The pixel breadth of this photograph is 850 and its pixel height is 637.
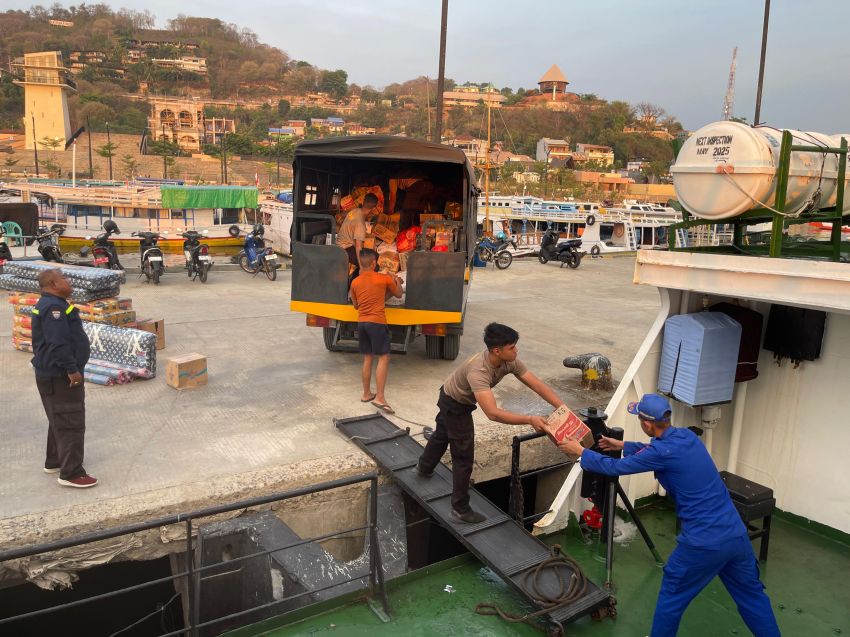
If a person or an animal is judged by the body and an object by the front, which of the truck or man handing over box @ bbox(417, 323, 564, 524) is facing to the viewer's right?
the man handing over box

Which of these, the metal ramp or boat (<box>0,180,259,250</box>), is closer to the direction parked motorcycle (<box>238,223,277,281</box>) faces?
the boat

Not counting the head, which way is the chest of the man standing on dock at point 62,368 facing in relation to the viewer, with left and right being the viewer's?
facing to the right of the viewer

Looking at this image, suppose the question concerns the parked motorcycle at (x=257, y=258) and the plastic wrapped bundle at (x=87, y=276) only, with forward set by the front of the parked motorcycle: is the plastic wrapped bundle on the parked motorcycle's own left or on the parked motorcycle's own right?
on the parked motorcycle's own right

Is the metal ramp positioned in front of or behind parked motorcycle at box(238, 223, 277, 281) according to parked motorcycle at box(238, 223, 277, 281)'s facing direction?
behind

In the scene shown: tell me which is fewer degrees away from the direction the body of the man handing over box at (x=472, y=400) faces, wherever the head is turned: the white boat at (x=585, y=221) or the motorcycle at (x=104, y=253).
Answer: the white boat

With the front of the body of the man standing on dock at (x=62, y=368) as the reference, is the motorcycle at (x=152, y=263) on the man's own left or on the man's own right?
on the man's own left

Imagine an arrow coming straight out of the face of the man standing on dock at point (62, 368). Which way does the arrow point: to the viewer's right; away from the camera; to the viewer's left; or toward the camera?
to the viewer's right

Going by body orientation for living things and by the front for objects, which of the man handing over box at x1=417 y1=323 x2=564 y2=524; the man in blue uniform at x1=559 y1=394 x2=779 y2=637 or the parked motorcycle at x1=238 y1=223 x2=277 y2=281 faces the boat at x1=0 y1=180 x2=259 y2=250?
the man in blue uniform

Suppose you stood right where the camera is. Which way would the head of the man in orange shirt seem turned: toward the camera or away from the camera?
away from the camera

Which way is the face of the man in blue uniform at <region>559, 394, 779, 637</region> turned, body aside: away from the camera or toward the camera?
away from the camera

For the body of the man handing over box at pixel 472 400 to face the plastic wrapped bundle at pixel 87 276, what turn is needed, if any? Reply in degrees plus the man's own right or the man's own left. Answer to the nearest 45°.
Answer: approximately 135° to the man's own left

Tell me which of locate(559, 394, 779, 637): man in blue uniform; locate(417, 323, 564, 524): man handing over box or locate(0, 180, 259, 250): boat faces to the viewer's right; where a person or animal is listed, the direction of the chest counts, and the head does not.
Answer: the man handing over box
